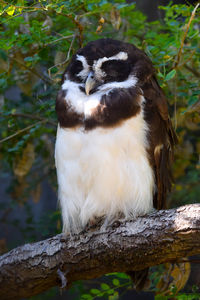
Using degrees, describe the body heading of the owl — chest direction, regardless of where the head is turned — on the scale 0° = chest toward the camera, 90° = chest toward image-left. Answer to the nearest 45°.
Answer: approximately 45°
